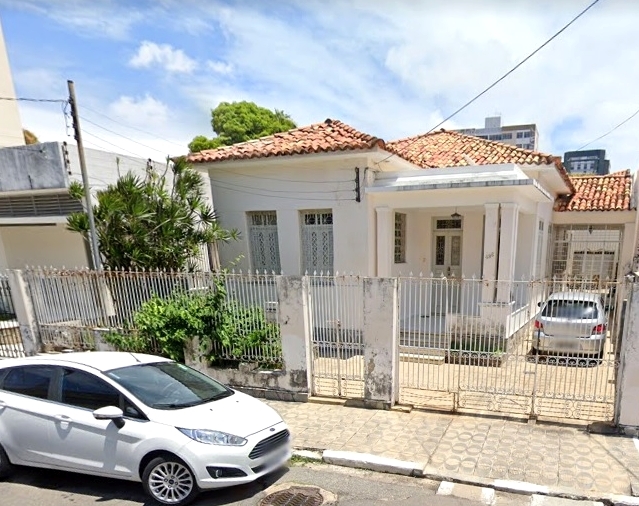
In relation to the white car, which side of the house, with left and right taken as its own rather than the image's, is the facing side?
front

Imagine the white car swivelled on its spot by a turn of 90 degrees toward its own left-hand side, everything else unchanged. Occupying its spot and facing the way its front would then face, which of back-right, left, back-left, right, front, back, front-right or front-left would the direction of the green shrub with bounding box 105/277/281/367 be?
front

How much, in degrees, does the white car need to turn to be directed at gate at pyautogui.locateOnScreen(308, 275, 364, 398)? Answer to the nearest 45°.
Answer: approximately 45° to its left

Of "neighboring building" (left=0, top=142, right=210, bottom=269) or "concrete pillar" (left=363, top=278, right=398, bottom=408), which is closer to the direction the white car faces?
the concrete pillar

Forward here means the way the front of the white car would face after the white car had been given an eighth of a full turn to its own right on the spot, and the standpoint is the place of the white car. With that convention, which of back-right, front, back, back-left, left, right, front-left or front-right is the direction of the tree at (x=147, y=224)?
back

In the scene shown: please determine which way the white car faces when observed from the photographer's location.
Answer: facing the viewer and to the right of the viewer

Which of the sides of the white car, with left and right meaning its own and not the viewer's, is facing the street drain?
front

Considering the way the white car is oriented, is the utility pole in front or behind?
behind

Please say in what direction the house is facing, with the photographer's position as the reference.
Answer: facing the viewer

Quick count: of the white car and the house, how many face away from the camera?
0
